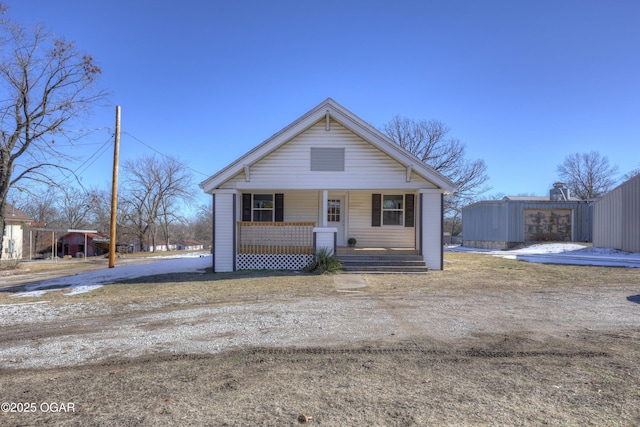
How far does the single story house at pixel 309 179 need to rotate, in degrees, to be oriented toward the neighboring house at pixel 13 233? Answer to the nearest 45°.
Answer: approximately 135° to its right

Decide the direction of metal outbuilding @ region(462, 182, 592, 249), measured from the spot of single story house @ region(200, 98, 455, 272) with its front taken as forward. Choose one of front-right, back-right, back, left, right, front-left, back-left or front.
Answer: back-left

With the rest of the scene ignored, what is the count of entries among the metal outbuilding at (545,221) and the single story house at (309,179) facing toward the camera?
2

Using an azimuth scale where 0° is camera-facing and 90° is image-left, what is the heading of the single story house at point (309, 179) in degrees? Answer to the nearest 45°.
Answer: approximately 0°

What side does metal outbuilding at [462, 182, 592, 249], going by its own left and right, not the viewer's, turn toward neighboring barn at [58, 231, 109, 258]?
right

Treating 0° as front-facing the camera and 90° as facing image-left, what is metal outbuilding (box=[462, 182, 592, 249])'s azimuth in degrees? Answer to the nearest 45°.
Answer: approximately 0°

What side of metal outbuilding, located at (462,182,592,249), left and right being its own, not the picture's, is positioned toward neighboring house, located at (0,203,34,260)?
right
